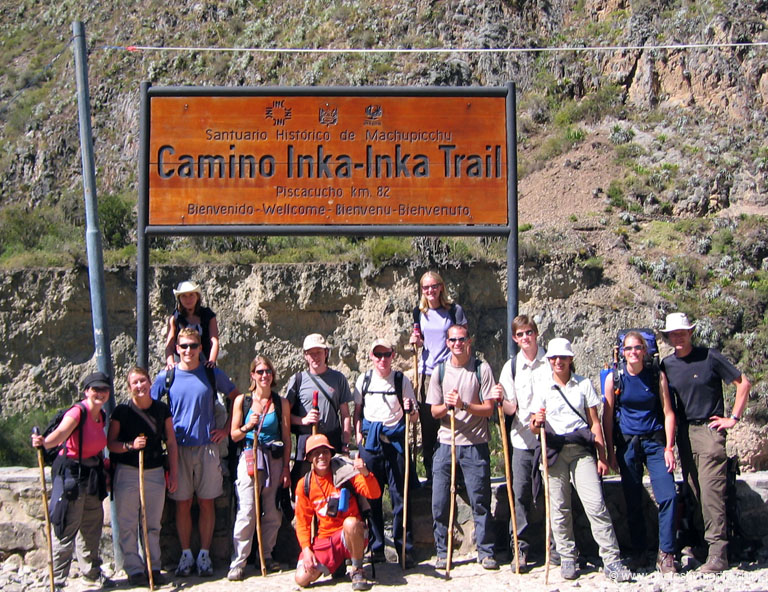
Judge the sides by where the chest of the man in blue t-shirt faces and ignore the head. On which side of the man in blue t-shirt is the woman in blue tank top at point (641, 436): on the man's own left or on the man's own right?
on the man's own left

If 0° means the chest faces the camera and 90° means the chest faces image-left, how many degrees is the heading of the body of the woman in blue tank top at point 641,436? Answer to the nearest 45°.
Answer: approximately 0°

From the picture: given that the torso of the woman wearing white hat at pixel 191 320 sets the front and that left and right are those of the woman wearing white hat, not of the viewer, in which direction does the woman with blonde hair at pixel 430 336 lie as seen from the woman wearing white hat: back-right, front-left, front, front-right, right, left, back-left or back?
left

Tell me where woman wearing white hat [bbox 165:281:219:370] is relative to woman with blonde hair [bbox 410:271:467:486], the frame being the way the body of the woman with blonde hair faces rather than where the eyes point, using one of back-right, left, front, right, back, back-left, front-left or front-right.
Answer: right

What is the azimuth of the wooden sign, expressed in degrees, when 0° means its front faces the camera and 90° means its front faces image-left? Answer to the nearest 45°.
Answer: approximately 0°

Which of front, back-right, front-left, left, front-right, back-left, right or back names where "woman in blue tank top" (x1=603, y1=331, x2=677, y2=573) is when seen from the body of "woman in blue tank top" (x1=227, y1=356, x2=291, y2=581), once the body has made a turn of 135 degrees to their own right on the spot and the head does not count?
back-right
